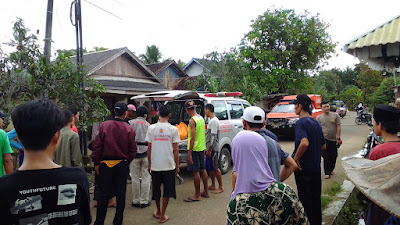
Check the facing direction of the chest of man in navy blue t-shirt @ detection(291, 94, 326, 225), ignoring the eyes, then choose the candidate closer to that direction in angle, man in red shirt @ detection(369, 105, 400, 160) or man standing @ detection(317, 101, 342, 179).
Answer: the man standing

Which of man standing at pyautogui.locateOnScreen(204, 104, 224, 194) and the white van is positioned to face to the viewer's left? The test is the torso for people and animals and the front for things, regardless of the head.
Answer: the man standing

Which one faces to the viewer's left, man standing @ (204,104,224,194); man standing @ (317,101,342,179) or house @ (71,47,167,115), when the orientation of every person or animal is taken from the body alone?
man standing @ (204,104,224,194)

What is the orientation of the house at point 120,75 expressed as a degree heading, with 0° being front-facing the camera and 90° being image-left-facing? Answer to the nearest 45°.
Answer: approximately 315°

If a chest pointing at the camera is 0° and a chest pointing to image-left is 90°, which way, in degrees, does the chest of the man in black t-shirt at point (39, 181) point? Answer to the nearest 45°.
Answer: approximately 180°

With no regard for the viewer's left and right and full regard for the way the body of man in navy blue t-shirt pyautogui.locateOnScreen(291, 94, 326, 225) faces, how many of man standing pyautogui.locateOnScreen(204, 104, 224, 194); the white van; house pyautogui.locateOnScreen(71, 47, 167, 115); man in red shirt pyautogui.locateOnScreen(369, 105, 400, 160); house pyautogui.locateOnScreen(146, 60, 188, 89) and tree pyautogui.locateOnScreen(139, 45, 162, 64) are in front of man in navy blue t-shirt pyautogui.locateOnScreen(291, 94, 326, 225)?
5

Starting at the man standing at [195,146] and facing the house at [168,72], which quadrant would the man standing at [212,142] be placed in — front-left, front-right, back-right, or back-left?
front-right

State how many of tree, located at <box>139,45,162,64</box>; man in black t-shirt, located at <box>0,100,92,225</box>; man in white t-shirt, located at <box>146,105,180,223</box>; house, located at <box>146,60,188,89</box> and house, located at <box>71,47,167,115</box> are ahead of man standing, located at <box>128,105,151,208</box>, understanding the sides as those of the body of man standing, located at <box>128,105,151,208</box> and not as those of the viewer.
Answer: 3

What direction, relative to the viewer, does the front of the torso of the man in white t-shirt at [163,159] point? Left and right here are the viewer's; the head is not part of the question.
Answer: facing away from the viewer

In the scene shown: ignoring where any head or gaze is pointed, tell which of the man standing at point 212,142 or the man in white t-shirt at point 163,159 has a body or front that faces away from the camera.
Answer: the man in white t-shirt
